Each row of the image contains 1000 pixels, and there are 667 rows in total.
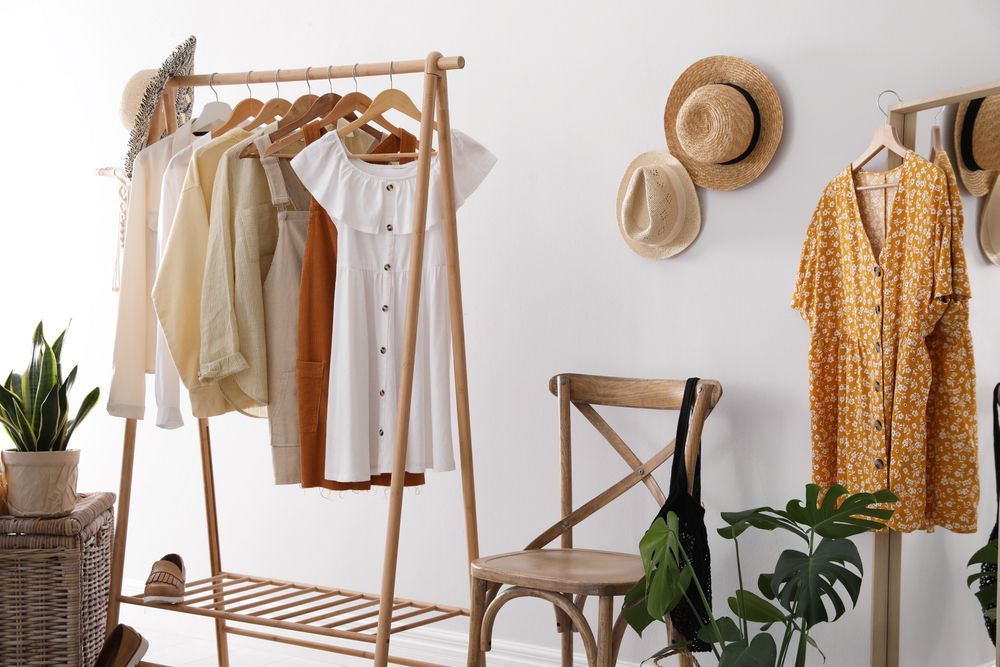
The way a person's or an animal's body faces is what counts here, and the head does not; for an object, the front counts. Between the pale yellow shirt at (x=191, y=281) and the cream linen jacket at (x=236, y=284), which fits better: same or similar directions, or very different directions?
same or similar directions

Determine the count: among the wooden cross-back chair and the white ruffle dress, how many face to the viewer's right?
0

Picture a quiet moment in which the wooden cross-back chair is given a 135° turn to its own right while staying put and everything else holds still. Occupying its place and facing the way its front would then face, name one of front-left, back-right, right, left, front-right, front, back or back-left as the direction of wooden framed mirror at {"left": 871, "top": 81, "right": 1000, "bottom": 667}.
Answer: right

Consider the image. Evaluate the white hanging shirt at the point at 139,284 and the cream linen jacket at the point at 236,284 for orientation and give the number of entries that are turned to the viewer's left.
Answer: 0

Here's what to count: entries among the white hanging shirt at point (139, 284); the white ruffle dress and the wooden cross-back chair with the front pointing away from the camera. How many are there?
0

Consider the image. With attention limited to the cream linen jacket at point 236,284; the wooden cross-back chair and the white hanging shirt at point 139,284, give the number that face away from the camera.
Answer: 0

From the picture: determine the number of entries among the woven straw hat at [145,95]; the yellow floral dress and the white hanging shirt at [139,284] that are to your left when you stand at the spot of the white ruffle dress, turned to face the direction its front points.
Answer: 1

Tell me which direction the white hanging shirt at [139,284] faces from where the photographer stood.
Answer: facing the viewer and to the right of the viewer

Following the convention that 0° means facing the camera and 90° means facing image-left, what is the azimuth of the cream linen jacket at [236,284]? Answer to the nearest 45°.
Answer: approximately 315°

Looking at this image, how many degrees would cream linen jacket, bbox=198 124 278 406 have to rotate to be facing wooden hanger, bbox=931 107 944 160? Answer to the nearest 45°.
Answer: approximately 45° to its left

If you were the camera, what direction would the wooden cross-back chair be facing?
facing the viewer and to the left of the viewer

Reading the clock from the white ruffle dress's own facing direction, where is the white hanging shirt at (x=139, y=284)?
The white hanging shirt is roughly at 4 o'clock from the white ruffle dress.

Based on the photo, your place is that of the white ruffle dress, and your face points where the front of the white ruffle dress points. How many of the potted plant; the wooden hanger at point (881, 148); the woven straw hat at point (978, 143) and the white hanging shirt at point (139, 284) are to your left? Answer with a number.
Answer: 2

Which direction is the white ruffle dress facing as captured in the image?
toward the camera
